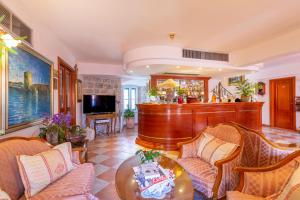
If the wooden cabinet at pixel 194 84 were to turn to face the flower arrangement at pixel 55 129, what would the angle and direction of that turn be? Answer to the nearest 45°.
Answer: approximately 45° to its right

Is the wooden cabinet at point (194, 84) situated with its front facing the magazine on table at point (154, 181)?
yes

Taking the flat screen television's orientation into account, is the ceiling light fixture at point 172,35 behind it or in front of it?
in front

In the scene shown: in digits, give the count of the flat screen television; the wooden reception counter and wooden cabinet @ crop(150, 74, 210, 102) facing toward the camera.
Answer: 3

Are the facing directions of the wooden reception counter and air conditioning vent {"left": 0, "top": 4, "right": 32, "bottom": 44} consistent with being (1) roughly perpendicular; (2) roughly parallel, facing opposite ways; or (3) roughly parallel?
roughly perpendicular

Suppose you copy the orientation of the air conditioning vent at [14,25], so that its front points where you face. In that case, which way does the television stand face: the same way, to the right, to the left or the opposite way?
to the right

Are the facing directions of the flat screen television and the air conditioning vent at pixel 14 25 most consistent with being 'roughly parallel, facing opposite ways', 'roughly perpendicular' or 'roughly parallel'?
roughly perpendicular

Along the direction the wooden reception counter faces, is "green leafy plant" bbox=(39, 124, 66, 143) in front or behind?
in front

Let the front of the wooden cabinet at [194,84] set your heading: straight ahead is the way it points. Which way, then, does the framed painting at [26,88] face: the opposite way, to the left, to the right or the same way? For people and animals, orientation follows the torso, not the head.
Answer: to the left

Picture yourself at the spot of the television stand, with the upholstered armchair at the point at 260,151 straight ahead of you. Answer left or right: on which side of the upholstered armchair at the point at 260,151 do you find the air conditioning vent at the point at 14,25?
right

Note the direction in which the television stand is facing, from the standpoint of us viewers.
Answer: facing the viewer

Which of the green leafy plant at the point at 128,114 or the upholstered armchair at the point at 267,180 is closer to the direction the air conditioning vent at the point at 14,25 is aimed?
the upholstered armchair

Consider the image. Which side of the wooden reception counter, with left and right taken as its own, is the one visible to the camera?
front

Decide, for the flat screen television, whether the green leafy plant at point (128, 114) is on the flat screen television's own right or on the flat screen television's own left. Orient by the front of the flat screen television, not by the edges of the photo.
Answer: on the flat screen television's own left

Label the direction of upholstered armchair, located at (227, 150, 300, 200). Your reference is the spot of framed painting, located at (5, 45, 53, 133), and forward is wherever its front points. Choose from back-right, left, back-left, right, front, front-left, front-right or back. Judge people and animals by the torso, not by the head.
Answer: front

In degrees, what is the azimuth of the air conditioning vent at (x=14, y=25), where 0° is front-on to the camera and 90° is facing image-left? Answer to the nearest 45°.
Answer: approximately 315°

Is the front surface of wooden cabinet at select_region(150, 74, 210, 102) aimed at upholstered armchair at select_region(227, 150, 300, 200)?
yes
